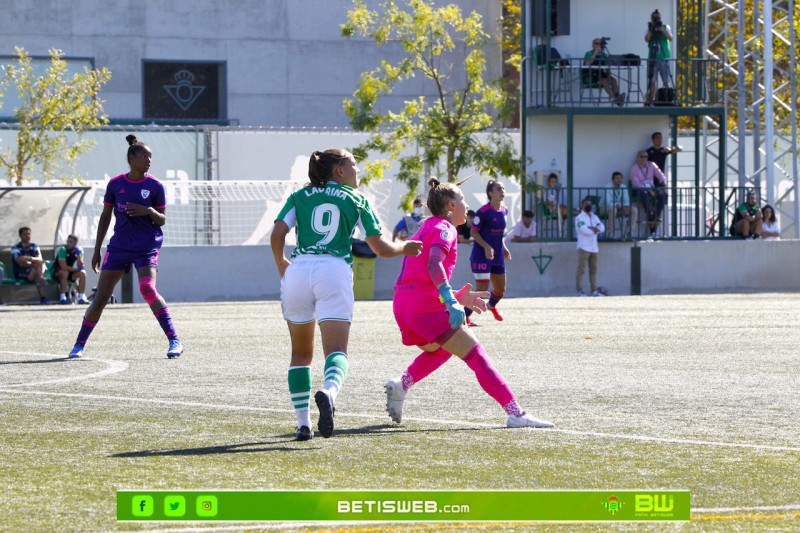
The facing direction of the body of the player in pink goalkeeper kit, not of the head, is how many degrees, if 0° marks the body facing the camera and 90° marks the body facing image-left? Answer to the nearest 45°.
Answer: approximately 270°

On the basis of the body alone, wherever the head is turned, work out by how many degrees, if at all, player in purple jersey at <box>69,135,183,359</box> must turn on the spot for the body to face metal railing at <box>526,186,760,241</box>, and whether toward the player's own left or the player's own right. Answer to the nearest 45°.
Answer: approximately 135° to the player's own left

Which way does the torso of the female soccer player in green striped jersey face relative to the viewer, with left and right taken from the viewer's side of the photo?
facing away from the viewer

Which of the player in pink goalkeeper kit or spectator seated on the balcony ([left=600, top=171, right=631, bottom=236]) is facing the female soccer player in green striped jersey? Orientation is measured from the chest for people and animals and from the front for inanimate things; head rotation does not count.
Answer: the spectator seated on the balcony

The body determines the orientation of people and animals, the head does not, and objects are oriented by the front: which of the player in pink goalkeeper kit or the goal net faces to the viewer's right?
the player in pink goalkeeper kit

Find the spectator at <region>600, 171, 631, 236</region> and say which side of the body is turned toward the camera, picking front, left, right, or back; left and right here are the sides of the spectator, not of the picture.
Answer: front

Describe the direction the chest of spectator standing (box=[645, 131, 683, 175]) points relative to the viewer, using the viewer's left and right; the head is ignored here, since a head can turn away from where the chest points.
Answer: facing the viewer and to the right of the viewer

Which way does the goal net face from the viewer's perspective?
toward the camera

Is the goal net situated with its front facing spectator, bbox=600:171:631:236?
no

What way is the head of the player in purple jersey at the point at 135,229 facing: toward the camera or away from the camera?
toward the camera

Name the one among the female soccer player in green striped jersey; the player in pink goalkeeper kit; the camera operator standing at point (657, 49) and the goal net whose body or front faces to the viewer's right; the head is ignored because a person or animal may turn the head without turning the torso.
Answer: the player in pink goalkeeper kit

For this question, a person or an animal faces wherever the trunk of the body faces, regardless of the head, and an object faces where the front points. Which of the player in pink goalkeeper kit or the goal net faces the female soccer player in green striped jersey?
the goal net
